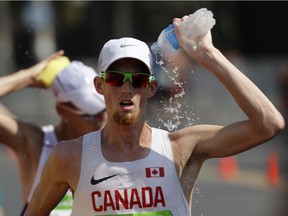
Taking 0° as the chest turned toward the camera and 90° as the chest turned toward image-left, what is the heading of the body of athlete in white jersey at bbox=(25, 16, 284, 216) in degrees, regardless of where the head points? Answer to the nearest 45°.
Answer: approximately 0°

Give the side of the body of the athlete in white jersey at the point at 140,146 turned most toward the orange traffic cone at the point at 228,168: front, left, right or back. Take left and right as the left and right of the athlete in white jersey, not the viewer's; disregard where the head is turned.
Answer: back

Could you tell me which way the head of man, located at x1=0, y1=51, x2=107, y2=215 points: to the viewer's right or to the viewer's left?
to the viewer's right
